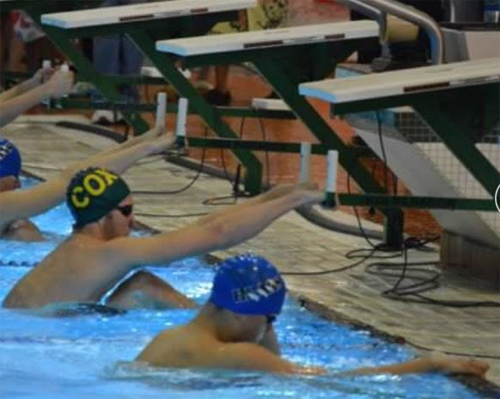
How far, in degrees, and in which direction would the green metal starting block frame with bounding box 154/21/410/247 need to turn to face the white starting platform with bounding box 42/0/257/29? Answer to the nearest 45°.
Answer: approximately 45° to its right

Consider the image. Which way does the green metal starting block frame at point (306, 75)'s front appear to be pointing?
to the viewer's left

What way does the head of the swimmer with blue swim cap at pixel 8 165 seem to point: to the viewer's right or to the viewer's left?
to the viewer's right

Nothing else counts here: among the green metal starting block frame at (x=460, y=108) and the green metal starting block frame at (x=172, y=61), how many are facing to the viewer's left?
2

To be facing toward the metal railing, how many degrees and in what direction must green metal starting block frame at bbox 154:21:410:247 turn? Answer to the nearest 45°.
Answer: approximately 135° to its left

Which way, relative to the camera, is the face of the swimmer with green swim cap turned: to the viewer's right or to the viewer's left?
to the viewer's right

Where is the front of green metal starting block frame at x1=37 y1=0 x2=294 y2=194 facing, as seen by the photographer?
facing to the left of the viewer

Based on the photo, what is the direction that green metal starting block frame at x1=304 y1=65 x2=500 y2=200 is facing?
to the viewer's left
